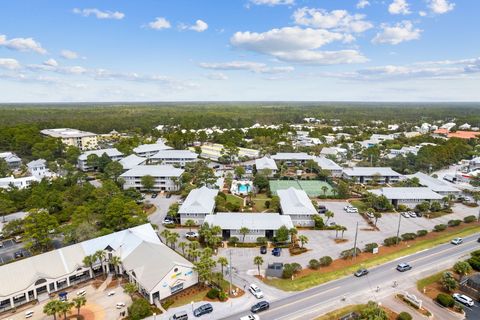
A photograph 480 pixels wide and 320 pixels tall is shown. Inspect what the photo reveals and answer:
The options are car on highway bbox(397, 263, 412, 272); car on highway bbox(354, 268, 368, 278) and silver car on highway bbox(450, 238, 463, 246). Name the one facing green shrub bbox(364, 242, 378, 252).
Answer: the silver car on highway

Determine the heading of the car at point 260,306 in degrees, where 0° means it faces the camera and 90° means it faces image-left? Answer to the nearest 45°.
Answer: approximately 45°

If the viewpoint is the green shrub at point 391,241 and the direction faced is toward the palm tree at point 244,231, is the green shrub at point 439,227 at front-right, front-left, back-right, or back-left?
back-right

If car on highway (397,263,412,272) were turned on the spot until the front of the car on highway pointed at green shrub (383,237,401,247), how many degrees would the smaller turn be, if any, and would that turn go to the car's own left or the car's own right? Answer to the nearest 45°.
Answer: approximately 45° to the car's own left

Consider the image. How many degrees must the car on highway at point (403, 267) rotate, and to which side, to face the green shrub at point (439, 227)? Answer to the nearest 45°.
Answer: approximately 45° to its left

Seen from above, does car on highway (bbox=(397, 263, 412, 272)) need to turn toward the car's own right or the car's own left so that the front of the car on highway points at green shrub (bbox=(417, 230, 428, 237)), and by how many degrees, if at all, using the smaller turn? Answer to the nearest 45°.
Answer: approximately 45° to the car's own left

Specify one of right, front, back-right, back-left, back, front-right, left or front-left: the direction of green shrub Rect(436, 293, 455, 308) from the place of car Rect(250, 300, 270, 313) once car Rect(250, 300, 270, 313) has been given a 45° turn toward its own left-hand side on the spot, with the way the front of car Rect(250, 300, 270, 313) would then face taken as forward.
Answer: left

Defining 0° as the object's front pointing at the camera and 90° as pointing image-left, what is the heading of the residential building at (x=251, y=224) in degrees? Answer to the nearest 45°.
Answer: approximately 0°

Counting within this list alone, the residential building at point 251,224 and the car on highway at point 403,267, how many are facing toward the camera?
1

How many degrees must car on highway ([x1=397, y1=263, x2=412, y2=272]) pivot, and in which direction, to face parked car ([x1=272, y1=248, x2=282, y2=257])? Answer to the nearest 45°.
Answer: approximately 135° to its left

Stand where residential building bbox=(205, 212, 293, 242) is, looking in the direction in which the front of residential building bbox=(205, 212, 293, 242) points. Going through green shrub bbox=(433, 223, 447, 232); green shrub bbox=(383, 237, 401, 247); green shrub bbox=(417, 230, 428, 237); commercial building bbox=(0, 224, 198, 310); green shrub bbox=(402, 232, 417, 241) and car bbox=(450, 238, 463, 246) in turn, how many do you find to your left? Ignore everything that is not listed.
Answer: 5
